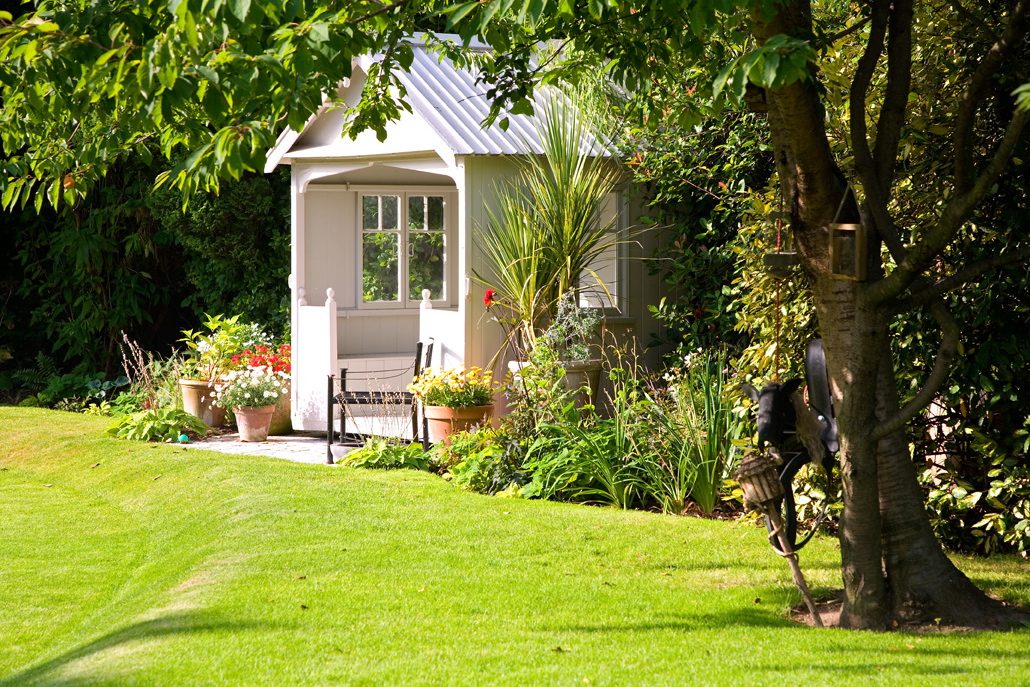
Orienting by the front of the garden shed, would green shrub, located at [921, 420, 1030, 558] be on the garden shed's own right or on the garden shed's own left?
on the garden shed's own left

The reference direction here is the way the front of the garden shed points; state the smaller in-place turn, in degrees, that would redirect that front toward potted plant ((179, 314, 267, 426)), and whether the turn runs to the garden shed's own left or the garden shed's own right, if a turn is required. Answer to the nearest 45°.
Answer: approximately 45° to the garden shed's own right

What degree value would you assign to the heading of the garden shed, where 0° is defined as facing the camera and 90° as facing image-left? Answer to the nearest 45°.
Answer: approximately 45°

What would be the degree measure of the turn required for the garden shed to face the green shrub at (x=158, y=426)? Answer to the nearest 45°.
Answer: approximately 45° to its right

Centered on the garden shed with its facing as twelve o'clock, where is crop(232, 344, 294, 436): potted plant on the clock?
The potted plant is roughly at 2 o'clock from the garden shed.

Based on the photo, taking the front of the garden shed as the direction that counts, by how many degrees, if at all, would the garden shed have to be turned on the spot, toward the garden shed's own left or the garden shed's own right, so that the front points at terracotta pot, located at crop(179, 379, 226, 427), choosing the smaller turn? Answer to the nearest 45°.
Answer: approximately 45° to the garden shed's own right

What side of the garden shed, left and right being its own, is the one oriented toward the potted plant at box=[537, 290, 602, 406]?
left
